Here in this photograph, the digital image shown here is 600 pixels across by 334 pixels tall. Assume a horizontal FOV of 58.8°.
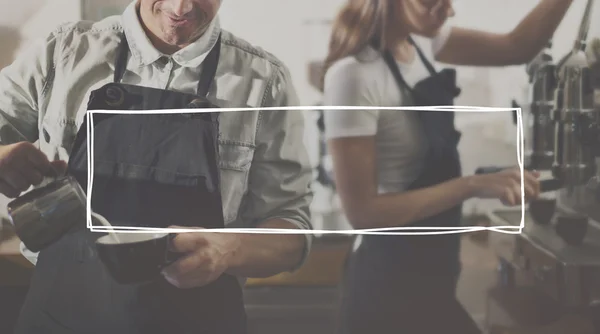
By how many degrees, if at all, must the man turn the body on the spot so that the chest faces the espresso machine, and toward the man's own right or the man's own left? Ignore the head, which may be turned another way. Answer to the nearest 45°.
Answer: approximately 90° to the man's own left

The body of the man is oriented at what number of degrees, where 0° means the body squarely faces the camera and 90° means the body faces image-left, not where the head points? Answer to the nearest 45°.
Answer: approximately 0°
